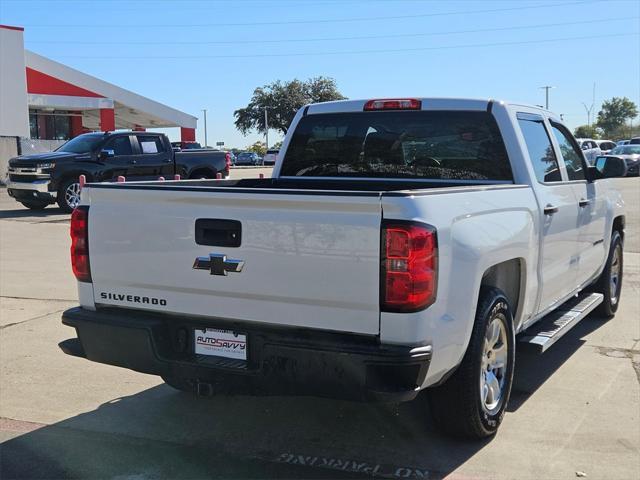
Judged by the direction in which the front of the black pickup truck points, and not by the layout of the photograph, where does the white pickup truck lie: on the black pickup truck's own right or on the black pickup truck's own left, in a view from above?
on the black pickup truck's own left

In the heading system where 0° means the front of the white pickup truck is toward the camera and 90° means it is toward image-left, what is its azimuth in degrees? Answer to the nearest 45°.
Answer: approximately 225°

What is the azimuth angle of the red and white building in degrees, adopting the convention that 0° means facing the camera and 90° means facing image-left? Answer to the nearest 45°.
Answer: approximately 315°

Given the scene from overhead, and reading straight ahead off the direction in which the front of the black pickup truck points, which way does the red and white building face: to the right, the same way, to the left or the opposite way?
to the left

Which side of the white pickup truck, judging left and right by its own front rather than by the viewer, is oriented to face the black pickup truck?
left

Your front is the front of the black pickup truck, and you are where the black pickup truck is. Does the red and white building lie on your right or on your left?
on your right
